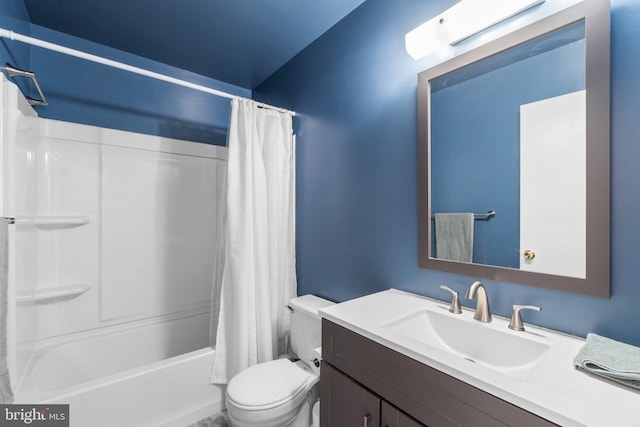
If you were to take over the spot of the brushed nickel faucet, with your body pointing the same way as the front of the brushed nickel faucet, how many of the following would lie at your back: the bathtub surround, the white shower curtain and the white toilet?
0

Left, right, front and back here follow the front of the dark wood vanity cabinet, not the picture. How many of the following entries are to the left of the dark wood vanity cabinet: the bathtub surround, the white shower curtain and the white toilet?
0

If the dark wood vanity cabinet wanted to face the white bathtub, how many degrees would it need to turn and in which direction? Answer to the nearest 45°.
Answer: approximately 45° to its right

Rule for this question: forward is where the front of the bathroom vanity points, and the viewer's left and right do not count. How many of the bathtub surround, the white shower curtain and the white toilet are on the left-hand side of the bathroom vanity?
0

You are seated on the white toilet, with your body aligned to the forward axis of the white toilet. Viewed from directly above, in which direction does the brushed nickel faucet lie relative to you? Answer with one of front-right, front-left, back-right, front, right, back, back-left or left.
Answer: left

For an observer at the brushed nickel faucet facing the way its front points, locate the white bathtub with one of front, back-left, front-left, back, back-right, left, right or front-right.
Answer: front-right

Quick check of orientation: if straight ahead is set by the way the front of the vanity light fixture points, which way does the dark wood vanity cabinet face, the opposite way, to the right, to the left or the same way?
the same way

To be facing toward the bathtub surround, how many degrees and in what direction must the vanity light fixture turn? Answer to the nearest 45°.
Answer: approximately 45° to its right

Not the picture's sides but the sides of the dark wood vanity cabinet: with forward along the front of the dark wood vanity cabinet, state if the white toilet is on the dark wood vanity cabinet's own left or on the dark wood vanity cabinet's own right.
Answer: on the dark wood vanity cabinet's own right

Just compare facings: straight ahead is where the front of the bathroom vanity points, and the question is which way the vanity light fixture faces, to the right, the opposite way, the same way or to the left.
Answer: the same way

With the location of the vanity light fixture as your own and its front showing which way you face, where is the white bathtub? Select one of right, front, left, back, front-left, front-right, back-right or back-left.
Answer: front-right

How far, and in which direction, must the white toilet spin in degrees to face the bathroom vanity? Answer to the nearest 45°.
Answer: approximately 90° to its left

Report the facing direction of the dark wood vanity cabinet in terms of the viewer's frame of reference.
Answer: facing the viewer and to the left of the viewer

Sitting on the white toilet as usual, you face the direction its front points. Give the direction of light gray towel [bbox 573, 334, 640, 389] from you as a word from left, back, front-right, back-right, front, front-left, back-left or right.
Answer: left
